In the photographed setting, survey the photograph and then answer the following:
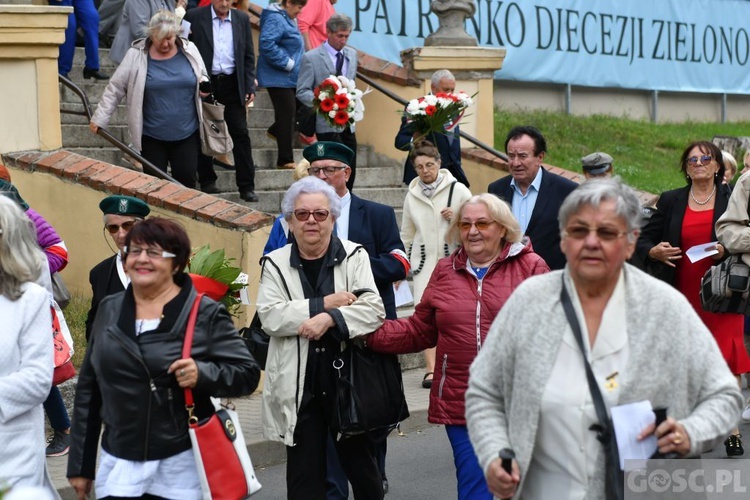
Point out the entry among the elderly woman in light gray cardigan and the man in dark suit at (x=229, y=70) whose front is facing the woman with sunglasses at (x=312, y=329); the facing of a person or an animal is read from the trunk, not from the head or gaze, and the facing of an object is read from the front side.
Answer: the man in dark suit

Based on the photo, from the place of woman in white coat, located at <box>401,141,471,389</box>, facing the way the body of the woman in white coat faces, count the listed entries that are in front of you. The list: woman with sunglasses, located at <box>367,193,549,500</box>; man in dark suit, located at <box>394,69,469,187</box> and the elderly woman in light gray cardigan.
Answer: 2

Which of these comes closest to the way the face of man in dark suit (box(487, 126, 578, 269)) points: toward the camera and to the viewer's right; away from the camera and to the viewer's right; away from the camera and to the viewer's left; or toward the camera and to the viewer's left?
toward the camera and to the viewer's left

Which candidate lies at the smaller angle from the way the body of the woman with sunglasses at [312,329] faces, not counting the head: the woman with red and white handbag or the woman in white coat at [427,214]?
the woman with red and white handbag

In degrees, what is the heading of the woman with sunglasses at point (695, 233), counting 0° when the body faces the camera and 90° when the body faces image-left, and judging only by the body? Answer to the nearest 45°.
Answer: approximately 0°

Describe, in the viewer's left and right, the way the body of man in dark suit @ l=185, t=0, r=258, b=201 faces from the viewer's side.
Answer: facing the viewer

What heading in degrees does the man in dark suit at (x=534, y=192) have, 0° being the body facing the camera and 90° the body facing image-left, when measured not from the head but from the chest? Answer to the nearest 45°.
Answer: approximately 45°

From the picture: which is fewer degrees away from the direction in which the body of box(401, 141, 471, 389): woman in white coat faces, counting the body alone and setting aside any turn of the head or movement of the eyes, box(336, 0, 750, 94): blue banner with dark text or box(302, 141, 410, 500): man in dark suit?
the man in dark suit
